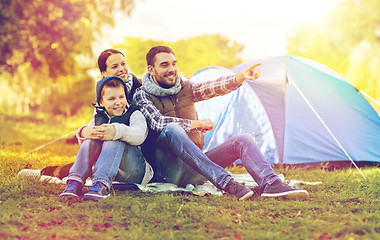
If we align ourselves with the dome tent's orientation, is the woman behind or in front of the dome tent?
in front

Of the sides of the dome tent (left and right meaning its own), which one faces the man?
front

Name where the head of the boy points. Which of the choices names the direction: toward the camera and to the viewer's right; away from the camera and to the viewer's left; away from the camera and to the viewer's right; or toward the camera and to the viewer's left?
toward the camera and to the viewer's right

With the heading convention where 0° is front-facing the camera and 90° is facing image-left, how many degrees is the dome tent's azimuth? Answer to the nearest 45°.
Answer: approximately 45°

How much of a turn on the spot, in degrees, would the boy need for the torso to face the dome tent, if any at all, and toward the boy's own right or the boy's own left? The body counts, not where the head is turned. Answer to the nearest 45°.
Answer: approximately 180°

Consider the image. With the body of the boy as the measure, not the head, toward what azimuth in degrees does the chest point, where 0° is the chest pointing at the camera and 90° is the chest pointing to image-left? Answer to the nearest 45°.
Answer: approximately 45°

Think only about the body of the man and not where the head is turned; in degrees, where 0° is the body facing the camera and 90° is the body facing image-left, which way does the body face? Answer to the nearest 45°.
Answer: approximately 315°

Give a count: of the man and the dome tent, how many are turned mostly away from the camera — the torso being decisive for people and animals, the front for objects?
0

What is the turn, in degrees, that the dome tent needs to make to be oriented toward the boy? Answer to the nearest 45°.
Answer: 0° — it already faces them

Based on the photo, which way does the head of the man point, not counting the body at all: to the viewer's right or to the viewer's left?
to the viewer's right
